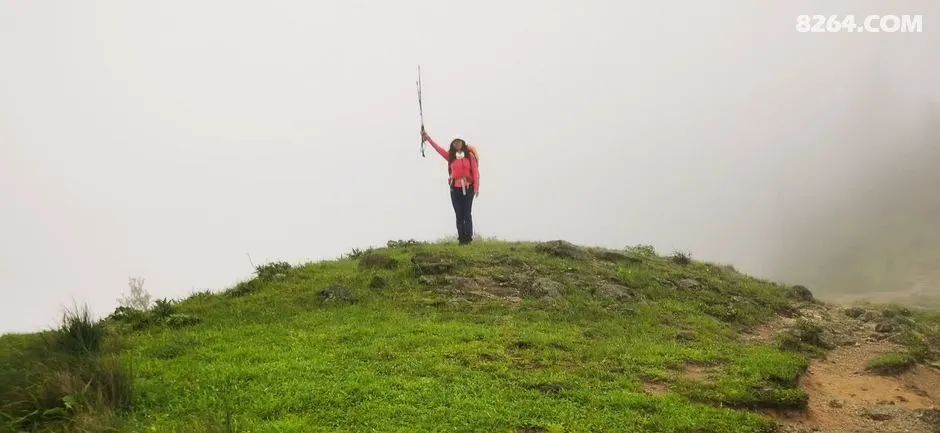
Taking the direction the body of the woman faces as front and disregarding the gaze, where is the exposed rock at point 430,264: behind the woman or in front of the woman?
in front

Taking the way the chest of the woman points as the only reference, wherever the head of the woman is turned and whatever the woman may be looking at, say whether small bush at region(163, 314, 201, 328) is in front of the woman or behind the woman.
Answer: in front

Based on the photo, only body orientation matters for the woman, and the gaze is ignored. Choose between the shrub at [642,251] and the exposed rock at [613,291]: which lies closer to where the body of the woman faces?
the exposed rock

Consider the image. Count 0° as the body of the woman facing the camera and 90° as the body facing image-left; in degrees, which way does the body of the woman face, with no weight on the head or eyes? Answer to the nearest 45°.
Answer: approximately 0°

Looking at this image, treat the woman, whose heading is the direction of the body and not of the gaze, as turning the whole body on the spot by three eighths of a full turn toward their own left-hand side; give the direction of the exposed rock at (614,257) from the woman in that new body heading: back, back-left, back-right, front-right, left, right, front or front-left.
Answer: front-right

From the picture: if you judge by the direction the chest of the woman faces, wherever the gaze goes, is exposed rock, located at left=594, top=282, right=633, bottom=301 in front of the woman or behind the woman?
in front

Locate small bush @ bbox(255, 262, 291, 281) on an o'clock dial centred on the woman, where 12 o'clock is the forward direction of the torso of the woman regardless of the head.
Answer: The small bush is roughly at 2 o'clock from the woman.

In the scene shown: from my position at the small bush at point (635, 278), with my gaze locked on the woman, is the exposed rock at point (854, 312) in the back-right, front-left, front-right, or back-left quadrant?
back-right

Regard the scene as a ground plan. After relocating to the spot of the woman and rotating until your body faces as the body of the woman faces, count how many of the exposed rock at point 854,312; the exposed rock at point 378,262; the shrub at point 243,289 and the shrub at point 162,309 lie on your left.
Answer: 1

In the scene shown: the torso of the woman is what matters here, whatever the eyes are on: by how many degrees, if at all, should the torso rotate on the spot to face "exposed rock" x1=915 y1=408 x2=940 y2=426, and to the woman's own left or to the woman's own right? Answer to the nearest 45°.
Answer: approximately 45° to the woman's own left

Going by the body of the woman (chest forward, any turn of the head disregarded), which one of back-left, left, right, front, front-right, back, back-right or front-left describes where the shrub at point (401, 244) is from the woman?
back-right

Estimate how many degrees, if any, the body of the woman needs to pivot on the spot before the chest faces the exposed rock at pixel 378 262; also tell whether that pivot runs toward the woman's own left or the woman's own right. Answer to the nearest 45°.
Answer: approximately 45° to the woman's own right

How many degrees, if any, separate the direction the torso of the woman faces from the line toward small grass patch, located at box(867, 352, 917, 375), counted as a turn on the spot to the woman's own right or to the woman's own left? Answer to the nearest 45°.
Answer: approximately 45° to the woman's own left
